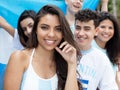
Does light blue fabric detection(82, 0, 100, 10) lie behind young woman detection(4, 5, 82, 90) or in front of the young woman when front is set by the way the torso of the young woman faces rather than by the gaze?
behind

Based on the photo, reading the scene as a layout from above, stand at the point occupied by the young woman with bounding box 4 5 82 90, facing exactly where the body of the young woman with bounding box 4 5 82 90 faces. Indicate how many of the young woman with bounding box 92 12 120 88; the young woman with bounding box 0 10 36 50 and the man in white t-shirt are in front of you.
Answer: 0

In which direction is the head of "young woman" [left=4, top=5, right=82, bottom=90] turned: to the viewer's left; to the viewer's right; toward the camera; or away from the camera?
toward the camera

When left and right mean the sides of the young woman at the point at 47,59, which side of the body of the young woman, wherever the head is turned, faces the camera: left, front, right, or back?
front

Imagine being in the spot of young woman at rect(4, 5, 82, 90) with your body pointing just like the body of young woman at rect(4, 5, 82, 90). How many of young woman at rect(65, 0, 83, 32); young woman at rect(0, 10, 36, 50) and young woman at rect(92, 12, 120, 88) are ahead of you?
0

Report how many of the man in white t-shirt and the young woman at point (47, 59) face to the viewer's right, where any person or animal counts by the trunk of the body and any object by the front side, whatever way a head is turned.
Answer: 0

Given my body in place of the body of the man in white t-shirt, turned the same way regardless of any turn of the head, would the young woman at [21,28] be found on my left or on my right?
on my right

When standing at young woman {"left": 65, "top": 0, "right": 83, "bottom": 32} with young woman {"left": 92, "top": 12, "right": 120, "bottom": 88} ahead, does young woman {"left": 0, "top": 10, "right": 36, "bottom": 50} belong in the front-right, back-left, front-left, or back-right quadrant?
back-right

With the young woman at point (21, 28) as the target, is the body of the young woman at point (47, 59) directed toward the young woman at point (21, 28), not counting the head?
no

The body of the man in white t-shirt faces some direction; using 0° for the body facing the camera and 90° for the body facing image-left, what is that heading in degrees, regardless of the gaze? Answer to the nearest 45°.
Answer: approximately 45°

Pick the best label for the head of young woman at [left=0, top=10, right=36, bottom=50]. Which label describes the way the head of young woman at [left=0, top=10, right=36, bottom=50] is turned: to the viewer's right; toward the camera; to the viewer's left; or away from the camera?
toward the camera

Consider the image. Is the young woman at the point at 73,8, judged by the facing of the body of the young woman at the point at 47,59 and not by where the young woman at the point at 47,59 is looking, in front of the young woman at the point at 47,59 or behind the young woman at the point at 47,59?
behind

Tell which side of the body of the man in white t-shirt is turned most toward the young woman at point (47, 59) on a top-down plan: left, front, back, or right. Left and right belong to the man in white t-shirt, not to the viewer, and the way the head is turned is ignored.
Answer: front
